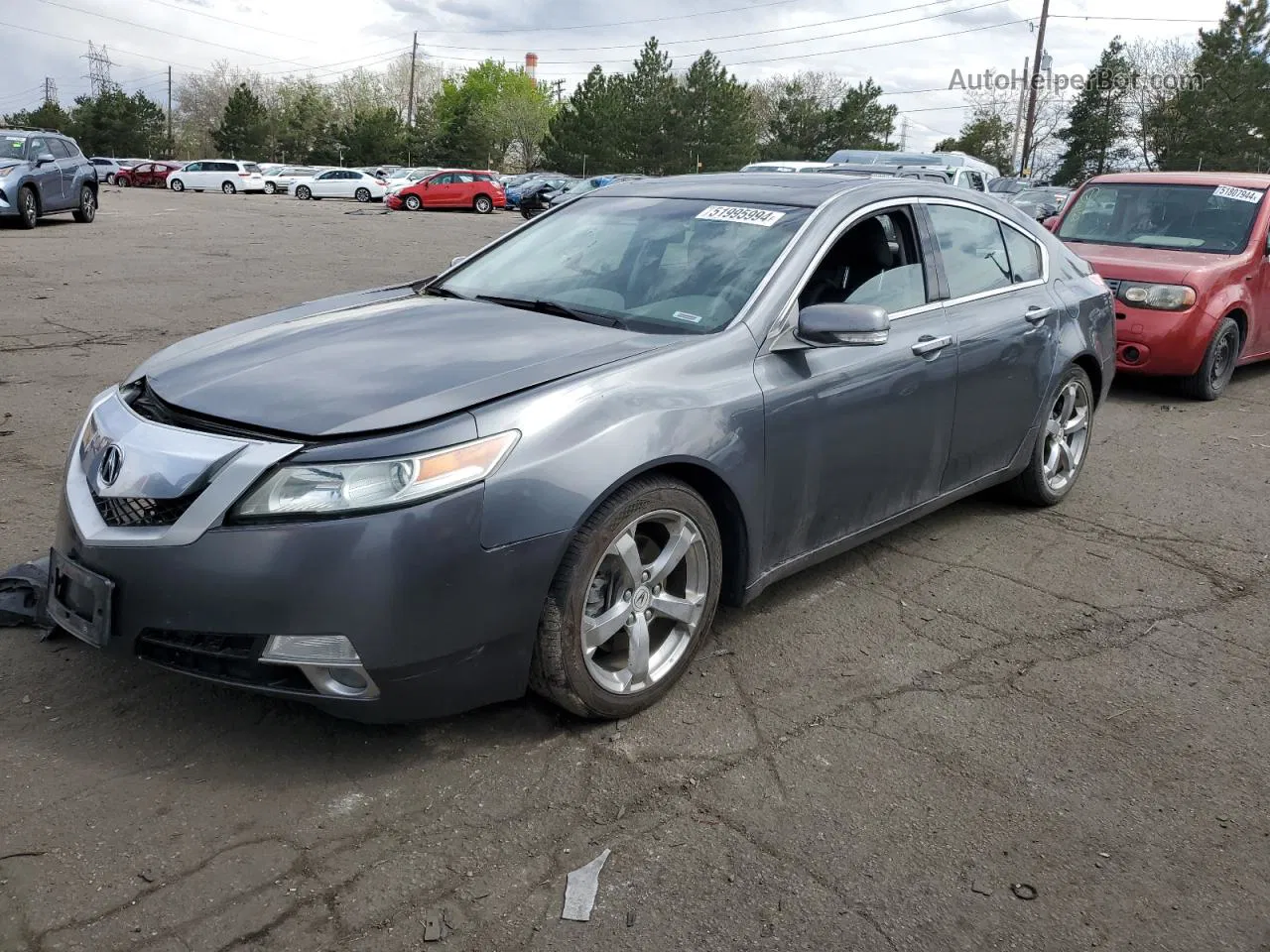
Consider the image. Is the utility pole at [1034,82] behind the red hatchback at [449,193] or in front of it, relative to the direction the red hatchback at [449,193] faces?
behind

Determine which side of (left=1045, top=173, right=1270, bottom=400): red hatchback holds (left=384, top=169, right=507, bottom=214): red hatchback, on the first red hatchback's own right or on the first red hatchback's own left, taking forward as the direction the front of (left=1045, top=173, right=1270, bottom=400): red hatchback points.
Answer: on the first red hatchback's own right

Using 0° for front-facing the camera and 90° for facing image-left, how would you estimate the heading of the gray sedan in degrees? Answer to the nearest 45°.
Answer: approximately 45°

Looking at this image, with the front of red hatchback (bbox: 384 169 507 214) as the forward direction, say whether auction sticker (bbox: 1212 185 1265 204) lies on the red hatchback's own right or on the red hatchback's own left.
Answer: on the red hatchback's own left

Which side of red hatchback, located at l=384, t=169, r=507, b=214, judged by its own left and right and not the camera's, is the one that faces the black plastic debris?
left

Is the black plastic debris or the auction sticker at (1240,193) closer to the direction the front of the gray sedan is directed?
the black plastic debris

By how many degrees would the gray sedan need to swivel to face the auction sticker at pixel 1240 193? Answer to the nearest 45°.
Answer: approximately 180°

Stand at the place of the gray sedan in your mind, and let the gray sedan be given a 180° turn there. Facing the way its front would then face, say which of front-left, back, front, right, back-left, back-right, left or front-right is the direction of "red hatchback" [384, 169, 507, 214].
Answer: front-left

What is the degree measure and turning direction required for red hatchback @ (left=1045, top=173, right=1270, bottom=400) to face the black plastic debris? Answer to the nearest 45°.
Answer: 0° — it already faces it
